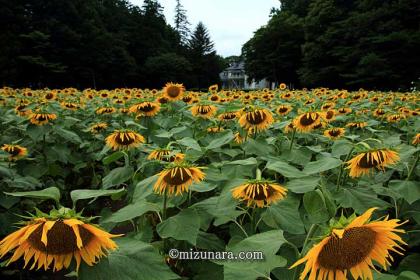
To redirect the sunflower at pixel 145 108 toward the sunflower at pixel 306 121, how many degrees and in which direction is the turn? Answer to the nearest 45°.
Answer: approximately 45° to its left

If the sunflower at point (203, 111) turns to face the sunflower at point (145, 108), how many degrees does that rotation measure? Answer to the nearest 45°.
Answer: approximately 90° to its right

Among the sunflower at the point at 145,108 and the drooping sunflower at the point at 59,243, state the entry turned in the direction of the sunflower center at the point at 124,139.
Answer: the sunflower

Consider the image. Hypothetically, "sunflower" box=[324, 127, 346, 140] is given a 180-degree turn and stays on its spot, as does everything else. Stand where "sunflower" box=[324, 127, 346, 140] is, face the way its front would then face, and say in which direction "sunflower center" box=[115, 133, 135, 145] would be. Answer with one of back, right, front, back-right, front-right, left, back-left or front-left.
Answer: back-left

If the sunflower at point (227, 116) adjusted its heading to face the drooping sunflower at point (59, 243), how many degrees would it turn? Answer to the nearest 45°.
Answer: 0° — it already faces it

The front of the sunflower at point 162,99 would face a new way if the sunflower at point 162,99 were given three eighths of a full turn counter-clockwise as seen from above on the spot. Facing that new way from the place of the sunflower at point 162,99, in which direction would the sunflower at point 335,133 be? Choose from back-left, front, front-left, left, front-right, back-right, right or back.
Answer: right

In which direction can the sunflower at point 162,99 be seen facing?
toward the camera

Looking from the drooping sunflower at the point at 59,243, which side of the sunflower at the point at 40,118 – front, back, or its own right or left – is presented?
front

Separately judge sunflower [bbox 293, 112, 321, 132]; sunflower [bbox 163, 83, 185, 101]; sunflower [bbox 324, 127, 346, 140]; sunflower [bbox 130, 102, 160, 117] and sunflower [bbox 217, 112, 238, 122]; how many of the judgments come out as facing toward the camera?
5

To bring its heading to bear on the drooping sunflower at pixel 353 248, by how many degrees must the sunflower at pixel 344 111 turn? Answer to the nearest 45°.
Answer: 0° — it already faces it

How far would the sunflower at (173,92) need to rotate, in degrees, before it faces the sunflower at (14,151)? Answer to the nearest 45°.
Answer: approximately 45° to its right

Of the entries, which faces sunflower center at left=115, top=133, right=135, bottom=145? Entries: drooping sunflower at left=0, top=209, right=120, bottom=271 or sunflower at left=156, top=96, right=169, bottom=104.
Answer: the sunflower

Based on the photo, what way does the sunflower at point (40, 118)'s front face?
toward the camera

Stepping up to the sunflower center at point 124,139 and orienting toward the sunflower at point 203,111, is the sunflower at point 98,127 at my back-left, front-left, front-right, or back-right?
front-left

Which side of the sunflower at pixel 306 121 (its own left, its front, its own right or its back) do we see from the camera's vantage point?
front

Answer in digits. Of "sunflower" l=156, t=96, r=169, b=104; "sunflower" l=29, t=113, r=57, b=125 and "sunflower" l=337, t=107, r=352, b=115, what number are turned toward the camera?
3

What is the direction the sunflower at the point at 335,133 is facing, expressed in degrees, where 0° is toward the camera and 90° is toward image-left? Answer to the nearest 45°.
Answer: approximately 0°
